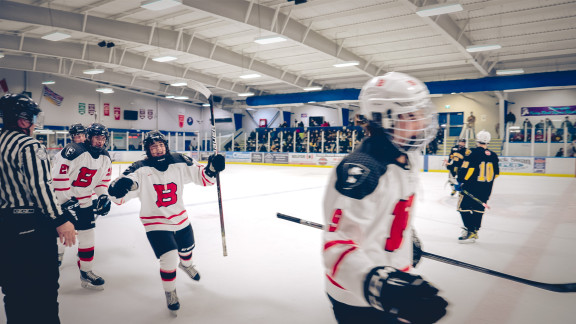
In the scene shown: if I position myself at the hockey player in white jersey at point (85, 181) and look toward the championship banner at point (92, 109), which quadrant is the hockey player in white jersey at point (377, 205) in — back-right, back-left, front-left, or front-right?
back-right

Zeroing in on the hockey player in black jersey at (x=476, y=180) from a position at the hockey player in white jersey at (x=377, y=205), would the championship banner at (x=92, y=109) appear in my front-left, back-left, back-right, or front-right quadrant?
front-left

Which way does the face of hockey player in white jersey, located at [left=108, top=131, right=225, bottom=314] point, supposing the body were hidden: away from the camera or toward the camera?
toward the camera

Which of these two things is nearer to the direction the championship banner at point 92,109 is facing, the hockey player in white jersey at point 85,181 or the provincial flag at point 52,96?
the hockey player in white jersey

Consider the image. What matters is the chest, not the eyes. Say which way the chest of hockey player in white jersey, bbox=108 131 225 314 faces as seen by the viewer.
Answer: toward the camera

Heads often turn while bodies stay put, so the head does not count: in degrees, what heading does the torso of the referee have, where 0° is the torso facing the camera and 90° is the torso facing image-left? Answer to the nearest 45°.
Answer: approximately 225°

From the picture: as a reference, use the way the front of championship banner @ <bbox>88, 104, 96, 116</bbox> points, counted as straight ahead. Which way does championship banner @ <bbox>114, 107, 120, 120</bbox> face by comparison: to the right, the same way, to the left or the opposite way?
the same way

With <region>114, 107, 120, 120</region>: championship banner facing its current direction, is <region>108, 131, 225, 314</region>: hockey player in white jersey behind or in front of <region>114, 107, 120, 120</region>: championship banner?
in front

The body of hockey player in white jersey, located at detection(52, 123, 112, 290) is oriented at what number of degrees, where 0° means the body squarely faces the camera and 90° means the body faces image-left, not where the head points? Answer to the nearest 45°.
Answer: approximately 315°

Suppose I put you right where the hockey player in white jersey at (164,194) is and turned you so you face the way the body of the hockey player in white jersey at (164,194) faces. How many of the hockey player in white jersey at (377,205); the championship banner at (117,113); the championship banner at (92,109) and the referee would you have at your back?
2

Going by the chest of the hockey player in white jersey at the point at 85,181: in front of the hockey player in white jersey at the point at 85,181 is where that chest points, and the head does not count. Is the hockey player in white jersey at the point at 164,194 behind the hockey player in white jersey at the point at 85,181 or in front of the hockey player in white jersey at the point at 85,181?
in front

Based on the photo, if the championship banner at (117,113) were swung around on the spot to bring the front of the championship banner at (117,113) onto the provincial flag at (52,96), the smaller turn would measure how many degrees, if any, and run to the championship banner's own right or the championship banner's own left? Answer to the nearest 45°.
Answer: approximately 45° to the championship banner's own right

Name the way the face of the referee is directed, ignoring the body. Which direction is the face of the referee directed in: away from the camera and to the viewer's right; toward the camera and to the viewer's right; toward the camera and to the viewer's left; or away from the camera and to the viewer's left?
away from the camera and to the viewer's right

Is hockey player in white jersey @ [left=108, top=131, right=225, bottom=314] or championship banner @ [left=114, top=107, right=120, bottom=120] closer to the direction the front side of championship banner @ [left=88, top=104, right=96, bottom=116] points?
the hockey player in white jersey

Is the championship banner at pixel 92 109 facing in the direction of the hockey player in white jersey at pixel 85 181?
yes

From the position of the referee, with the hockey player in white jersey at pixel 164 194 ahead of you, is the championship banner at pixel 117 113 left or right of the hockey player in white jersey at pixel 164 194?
left

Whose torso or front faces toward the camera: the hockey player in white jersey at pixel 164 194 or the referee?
the hockey player in white jersey
